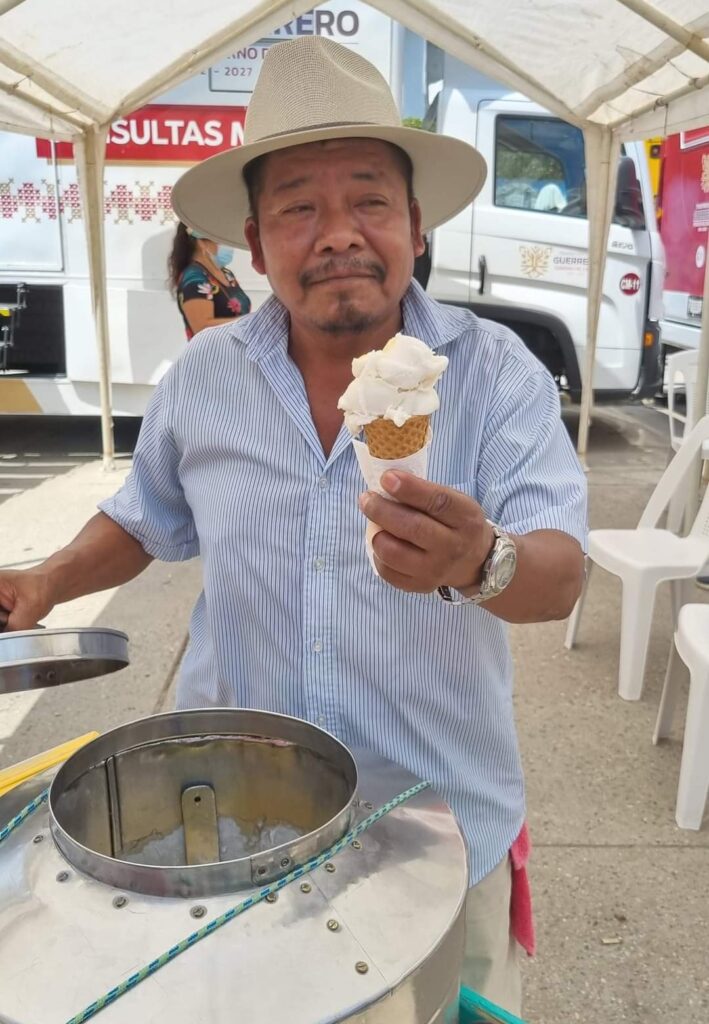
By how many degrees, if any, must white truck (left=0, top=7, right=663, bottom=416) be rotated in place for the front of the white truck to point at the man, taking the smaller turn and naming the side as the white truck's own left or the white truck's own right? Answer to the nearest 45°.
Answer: approximately 90° to the white truck's own right

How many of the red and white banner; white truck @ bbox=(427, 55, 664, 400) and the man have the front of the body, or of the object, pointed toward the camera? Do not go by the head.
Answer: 2

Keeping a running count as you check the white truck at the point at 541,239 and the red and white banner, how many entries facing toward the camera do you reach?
1

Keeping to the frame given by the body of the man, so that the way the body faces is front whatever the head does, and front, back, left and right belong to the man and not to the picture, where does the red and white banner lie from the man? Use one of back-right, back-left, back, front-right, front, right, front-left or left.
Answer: back

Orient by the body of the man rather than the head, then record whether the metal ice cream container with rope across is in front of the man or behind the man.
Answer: in front

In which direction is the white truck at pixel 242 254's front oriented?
to the viewer's right

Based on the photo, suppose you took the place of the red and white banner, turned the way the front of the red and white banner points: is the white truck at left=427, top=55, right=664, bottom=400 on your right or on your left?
on your left

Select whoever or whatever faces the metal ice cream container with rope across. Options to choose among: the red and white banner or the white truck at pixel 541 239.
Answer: the red and white banner

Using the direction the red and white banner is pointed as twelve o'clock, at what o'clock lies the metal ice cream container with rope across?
The metal ice cream container with rope across is roughly at 12 o'clock from the red and white banner.
